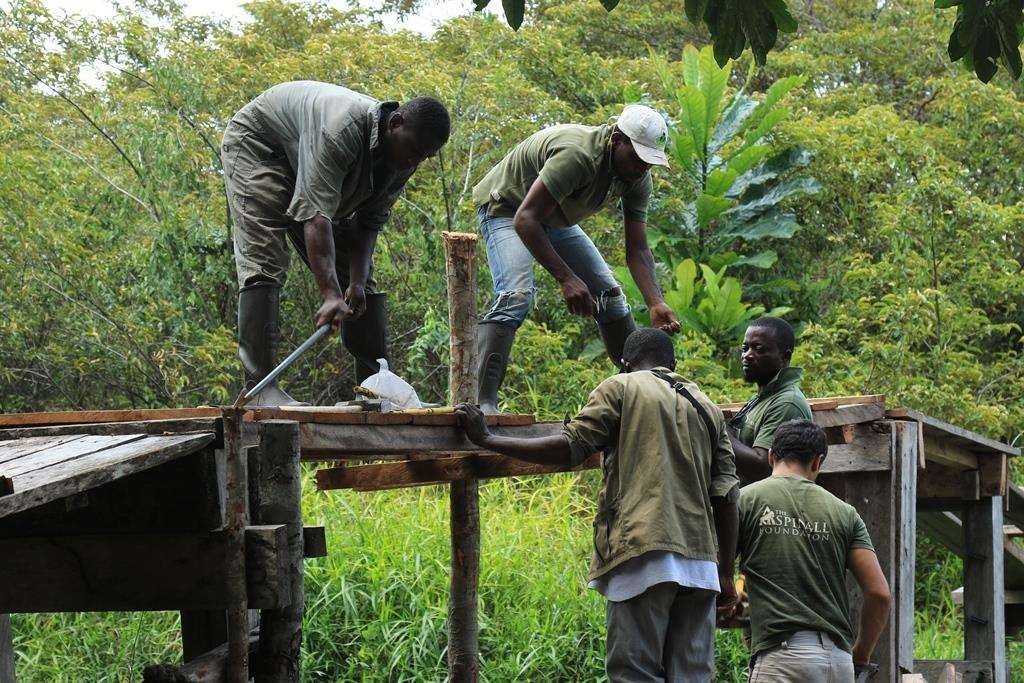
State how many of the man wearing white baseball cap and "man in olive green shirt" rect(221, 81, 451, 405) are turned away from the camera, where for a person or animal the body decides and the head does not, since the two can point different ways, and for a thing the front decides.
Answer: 0

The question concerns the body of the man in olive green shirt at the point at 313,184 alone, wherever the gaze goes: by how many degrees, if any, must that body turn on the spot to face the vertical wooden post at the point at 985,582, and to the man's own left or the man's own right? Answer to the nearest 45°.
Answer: approximately 45° to the man's own left

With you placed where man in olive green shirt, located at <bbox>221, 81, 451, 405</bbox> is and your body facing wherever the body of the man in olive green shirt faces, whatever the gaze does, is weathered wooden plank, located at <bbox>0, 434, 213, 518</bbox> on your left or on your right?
on your right

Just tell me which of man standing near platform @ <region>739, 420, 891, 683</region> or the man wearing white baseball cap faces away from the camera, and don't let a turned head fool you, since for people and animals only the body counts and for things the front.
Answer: the man standing near platform

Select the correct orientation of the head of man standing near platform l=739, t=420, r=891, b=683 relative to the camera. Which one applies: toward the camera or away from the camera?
away from the camera

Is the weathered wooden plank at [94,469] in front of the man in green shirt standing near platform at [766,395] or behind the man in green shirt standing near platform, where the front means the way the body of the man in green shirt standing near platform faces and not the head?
in front

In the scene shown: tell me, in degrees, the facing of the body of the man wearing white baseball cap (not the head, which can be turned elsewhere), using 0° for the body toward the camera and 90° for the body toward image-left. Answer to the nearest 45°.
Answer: approximately 315°

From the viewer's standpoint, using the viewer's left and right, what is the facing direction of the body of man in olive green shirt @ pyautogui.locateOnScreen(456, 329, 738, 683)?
facing away from the viewer

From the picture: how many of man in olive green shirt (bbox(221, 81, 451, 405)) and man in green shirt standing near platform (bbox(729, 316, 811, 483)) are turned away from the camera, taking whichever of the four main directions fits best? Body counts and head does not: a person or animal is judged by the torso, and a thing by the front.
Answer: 0

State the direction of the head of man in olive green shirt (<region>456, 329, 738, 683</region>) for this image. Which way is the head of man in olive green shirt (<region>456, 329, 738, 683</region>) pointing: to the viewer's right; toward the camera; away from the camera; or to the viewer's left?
away from the camera

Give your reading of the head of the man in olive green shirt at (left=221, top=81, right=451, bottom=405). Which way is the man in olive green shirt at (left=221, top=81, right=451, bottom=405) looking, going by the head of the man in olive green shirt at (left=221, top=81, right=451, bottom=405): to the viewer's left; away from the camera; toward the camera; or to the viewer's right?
to the viewer's right

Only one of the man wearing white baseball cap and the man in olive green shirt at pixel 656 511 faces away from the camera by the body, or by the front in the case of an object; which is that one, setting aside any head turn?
the man in olive green shirt

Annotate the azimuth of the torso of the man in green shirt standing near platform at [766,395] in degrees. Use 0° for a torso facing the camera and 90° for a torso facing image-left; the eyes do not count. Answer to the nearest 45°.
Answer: approximately 45°

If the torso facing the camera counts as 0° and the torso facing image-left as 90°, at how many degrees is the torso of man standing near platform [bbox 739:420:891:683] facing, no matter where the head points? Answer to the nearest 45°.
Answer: approximately 180°

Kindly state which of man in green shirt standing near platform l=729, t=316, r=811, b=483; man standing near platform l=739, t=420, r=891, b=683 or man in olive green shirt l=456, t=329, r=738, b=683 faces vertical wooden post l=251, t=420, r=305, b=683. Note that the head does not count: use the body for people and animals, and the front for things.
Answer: man in green shirt standing near platform l=729, t=316, r=811, b=483
